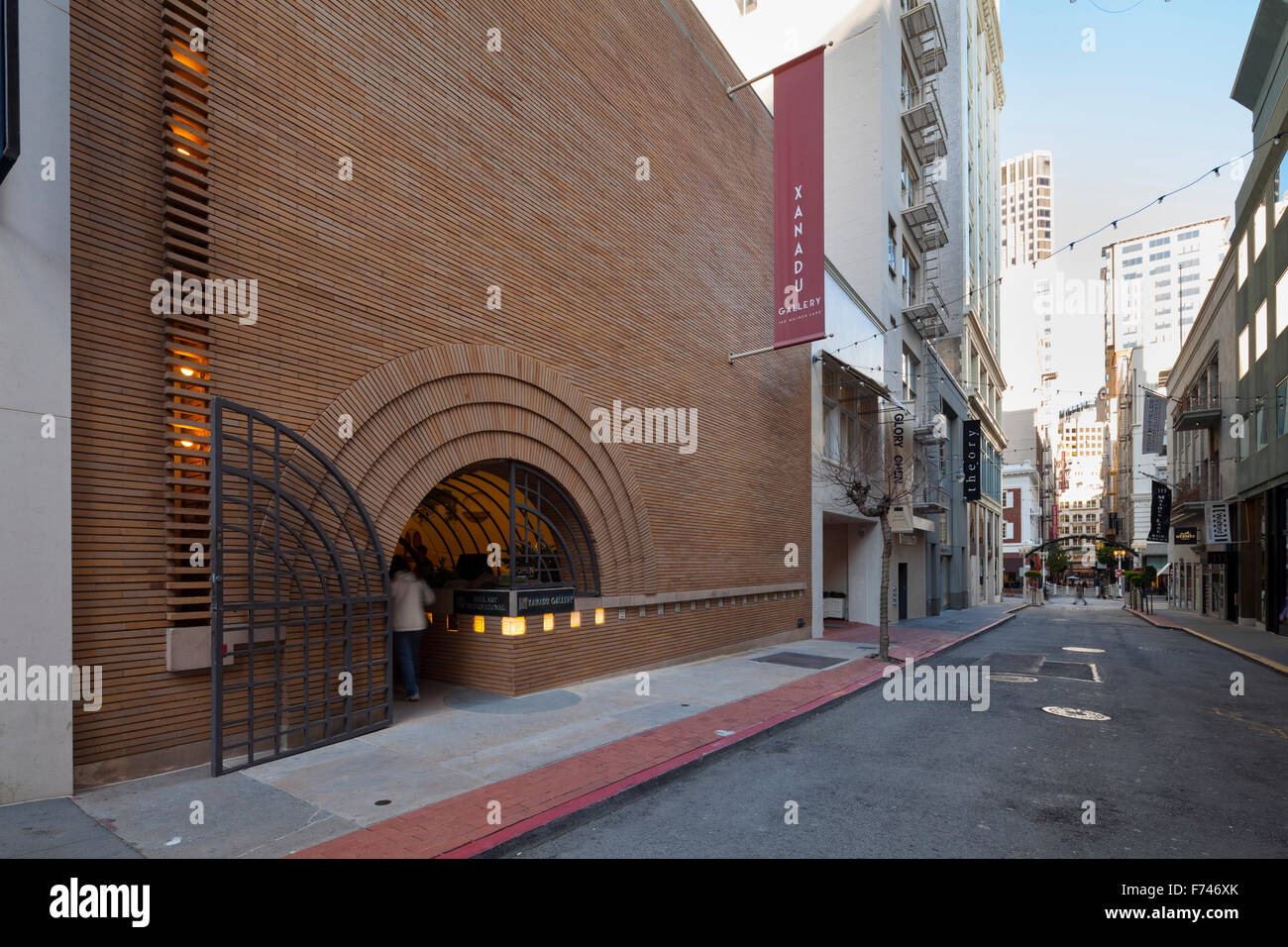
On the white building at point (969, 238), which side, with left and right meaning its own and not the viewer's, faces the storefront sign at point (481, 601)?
right

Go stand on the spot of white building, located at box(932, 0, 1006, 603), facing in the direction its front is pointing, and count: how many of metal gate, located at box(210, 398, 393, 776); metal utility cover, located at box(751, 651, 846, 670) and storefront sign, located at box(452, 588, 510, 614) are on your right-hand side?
3

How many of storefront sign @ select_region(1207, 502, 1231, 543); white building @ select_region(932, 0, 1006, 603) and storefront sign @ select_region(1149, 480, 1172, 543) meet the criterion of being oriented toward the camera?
2

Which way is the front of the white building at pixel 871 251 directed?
to the viewer's right

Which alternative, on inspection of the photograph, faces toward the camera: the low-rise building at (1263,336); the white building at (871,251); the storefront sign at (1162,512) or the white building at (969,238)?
the storefront sign

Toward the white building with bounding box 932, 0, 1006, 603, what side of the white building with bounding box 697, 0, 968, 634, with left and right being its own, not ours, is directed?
left

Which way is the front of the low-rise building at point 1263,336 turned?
to the viewer's left

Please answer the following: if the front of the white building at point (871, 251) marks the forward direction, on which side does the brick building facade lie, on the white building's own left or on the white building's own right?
on the white building's own right

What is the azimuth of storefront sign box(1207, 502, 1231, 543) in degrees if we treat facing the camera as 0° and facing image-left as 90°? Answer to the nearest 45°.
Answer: approximately 0°

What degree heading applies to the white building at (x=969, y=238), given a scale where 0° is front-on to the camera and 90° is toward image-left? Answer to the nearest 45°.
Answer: approximately 270°
